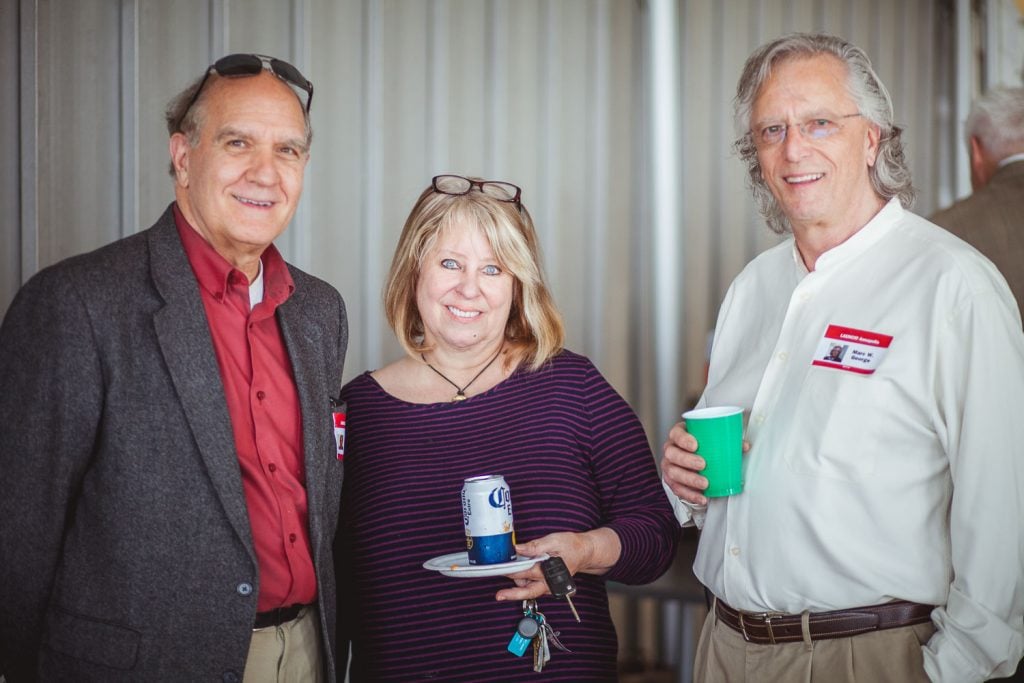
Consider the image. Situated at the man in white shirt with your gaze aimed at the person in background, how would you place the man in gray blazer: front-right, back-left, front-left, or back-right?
back-left

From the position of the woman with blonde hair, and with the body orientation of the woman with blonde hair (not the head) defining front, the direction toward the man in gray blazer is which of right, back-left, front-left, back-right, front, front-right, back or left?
front-right

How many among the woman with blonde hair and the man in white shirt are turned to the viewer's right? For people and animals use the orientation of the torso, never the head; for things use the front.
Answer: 0

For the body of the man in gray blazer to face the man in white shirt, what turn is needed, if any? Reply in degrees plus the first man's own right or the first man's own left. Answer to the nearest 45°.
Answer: approximately 45° to the first man's own left

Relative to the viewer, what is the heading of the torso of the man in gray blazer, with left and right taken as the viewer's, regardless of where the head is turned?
facing the viewer and to the right of the viewer

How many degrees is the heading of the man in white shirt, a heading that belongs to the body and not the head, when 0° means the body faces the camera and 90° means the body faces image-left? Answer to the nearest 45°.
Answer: approximately 45°

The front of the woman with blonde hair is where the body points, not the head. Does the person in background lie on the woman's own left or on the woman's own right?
on the woman's own left

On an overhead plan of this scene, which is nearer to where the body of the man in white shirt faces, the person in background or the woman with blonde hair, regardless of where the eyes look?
the woman with blonde hair

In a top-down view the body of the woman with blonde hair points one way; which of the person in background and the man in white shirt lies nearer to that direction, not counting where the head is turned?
the man in white shirt

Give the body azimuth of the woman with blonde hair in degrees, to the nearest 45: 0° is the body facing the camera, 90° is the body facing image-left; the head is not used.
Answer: approximately 0°
